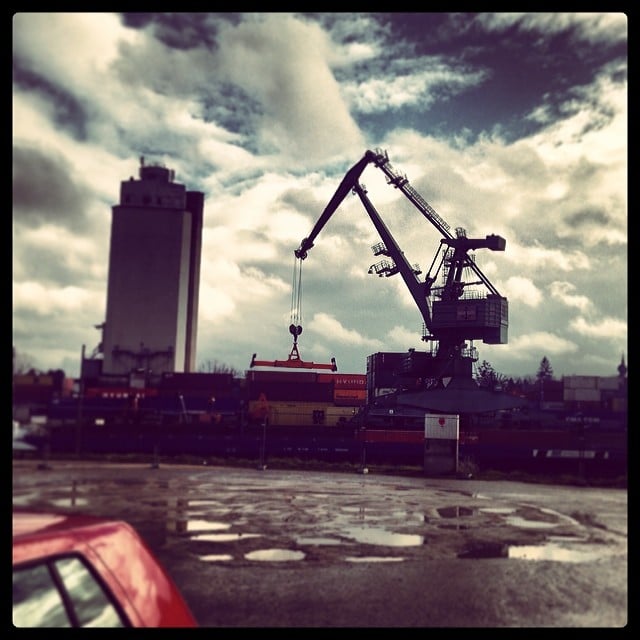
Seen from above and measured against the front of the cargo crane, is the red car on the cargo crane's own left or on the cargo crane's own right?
on the cargo crane's own left

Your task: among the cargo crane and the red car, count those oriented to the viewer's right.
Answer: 0

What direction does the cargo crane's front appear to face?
to the viewer's left

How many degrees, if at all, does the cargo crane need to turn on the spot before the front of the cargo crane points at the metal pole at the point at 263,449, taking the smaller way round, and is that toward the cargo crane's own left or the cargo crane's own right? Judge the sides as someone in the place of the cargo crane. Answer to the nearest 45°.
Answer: approximately 45° to the cargo crane's own left

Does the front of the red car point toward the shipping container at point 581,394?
no
